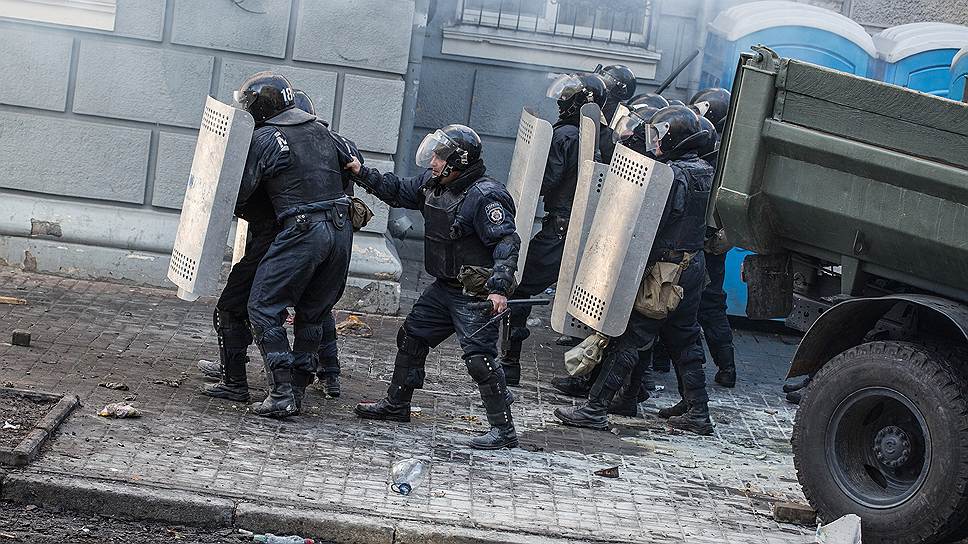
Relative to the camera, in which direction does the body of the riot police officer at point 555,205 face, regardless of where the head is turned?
to the viewer's left

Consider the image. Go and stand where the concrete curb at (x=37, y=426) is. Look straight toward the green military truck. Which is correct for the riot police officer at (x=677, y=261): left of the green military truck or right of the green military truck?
left

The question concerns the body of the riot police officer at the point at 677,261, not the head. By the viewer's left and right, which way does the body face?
facing to the left of the viewer

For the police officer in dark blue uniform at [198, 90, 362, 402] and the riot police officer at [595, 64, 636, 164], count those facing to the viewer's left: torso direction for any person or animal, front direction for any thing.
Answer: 2

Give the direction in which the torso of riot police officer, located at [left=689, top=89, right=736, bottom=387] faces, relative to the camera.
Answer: to the viewer's left

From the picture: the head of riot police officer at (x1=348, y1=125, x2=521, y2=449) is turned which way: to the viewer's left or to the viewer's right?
to the viewer's left

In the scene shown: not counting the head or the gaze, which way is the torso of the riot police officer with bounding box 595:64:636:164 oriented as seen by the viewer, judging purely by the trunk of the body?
to the viewer's left

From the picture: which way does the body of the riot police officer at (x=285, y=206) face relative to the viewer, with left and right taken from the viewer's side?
facing away from the viewer and to the left of the viewer

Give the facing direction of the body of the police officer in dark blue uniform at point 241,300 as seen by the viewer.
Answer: to the viewer's left
